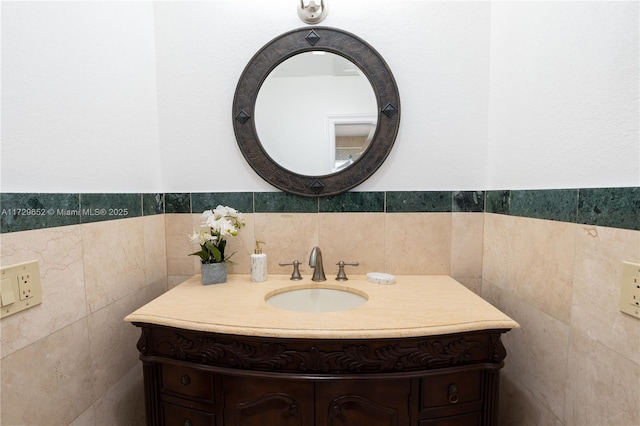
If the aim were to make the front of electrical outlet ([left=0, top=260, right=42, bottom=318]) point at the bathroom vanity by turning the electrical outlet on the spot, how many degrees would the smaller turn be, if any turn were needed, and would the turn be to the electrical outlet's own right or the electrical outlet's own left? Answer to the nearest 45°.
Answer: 0° — it already faces it

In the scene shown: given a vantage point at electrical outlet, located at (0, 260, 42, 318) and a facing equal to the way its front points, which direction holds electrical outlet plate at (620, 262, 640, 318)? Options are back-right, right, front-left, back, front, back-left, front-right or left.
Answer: front

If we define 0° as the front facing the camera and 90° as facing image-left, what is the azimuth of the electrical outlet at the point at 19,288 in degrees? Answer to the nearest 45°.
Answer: approximately 315°

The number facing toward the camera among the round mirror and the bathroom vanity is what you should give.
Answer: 2

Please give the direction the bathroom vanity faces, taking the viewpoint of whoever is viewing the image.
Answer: facing the viewer

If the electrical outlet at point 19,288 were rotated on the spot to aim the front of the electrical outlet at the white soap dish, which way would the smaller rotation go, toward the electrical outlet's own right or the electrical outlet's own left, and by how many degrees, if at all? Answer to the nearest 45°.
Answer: approximately 45° to the electrical outlet's own left

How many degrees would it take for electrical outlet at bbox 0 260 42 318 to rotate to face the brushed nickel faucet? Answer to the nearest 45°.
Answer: approximately 45° to its left

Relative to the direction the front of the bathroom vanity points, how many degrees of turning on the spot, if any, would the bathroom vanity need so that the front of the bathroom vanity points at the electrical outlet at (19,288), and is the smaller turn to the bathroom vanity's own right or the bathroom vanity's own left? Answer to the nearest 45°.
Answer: approximately 90° to the bathroom vanity's own right

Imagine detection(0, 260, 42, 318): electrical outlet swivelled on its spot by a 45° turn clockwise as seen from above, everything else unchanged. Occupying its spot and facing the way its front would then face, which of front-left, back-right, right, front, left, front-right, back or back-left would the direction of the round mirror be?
left

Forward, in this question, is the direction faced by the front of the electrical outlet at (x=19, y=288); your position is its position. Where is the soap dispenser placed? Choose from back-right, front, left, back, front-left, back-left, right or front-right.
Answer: front-left
